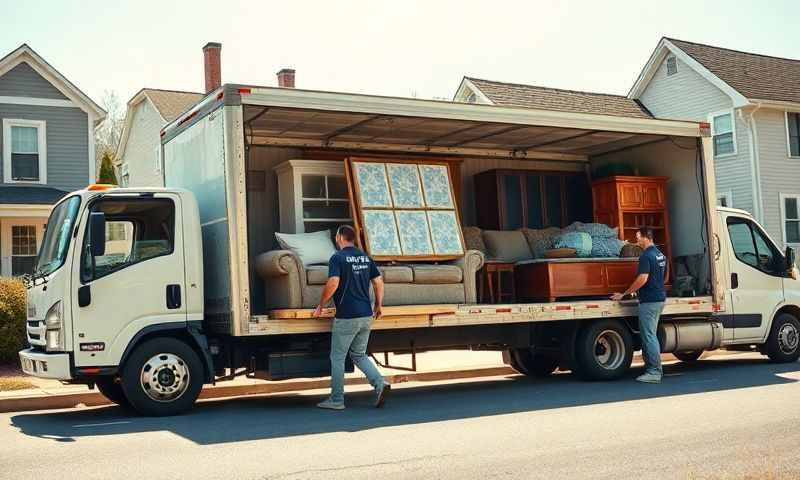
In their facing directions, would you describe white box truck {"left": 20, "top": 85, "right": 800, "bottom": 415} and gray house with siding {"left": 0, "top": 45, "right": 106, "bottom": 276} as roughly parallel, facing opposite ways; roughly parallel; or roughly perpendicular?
roughly perpendicular

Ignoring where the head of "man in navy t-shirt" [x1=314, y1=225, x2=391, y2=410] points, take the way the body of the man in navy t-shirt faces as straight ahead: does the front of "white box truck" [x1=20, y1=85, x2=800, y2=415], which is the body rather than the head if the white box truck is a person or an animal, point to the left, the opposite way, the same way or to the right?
to the left

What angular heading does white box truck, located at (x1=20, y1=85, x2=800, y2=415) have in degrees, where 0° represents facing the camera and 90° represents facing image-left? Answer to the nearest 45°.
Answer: approximately 45°

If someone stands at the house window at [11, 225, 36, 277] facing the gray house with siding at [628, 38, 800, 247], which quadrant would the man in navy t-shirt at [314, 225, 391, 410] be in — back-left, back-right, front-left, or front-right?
front-right

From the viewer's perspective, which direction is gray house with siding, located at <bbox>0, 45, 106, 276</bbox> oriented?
toward the camera

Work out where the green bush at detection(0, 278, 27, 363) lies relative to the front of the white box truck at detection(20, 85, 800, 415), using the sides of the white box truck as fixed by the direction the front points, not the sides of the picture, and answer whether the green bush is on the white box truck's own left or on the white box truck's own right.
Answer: on the white box truck's own right

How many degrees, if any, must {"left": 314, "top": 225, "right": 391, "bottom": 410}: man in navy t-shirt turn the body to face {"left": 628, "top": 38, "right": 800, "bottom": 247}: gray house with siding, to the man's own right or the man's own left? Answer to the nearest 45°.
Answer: approximately 90° to the man's own right

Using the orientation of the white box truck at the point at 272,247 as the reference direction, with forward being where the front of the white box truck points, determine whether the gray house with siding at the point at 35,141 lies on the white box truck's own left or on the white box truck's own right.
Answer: on the white box truck's own right

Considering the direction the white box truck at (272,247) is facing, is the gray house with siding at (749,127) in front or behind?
behind

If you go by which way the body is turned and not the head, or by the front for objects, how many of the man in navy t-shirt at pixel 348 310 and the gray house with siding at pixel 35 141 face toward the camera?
1

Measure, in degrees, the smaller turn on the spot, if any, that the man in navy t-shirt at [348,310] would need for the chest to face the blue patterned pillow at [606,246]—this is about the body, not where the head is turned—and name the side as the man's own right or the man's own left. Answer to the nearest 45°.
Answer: approximately 90° to the man's own right

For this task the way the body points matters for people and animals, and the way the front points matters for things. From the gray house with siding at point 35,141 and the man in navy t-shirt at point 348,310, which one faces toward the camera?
the gray house with siding

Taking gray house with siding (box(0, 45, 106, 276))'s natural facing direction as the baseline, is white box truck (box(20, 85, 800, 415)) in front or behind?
in front

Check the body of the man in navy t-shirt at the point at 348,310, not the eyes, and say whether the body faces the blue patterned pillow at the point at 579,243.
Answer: no

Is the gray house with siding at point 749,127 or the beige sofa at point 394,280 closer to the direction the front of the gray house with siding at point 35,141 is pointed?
the beige sofa

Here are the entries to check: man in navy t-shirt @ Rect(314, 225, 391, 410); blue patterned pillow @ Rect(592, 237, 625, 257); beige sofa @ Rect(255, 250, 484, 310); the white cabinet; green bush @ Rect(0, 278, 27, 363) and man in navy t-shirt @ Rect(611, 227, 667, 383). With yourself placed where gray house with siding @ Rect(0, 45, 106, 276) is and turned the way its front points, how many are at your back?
0

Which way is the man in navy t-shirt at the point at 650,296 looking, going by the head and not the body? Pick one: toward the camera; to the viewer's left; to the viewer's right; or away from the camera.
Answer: to the viewer's left
